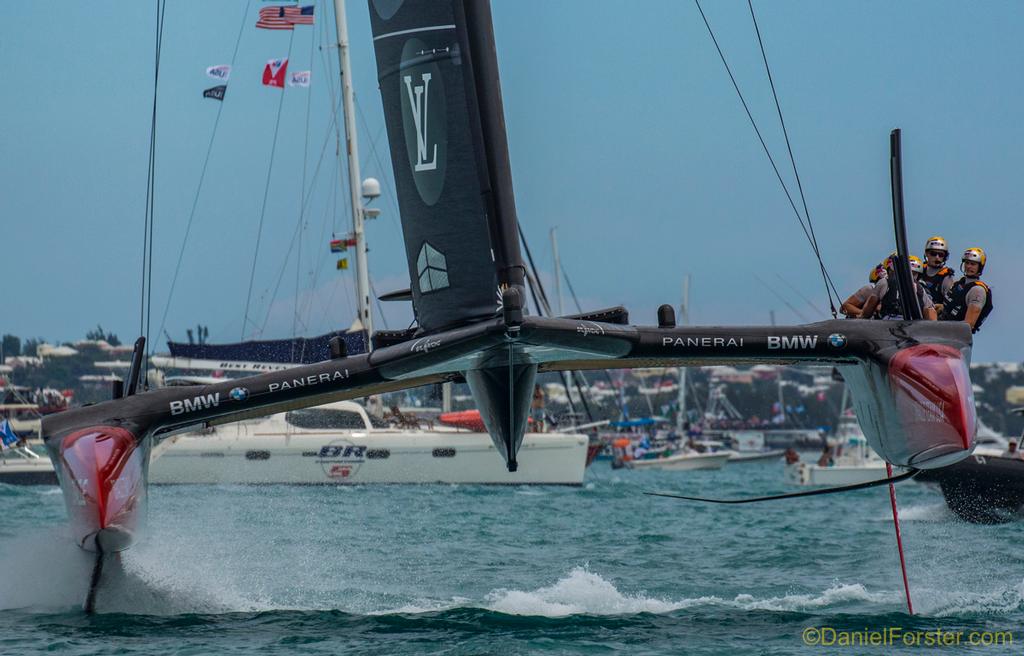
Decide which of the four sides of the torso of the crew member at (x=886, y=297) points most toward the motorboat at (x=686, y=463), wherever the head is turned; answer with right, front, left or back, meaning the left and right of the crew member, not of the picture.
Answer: back

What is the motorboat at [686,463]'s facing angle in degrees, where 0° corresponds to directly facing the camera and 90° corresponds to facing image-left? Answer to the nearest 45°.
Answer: approximately 270°

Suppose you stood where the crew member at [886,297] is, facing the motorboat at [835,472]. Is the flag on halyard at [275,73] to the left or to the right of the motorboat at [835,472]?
left

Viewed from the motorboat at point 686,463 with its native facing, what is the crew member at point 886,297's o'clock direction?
The crew member is roughly at 3 o'clock from the motorboat.

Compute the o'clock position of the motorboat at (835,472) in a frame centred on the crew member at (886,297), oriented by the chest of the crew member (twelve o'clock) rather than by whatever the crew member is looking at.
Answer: The motorboat is roughly at 6 o'clock from the crew member.

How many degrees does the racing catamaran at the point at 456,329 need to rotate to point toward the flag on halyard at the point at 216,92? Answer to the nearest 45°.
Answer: approximately 180°

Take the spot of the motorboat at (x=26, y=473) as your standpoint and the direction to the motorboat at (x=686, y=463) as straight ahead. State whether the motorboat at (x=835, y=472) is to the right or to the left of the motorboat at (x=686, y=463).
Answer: right

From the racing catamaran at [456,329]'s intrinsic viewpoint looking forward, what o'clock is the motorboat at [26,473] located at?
The motorboat is roughly at 5 o'clock from the racing catamaran.

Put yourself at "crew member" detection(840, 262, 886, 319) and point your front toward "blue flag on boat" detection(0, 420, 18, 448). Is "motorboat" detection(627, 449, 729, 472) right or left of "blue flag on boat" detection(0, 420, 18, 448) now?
right

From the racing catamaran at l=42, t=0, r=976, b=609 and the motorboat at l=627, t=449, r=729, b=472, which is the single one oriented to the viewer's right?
the motorboat

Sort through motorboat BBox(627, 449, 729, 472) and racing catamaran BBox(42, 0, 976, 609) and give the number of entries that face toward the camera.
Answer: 1
